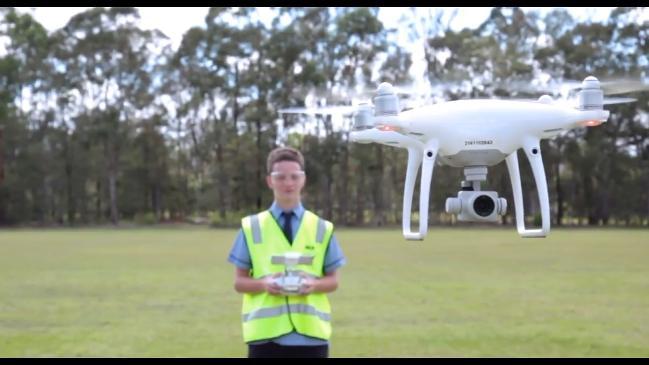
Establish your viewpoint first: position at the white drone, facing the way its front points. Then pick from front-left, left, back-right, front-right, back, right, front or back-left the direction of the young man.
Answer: back-right

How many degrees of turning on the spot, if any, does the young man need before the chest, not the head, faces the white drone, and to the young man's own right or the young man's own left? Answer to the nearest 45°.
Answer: approximately 45° to the young man's own left

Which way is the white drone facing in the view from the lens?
facing the viewer

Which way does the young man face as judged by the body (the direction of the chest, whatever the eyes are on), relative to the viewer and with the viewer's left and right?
facing the viewer

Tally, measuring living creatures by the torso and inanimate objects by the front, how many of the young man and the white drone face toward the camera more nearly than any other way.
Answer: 2
